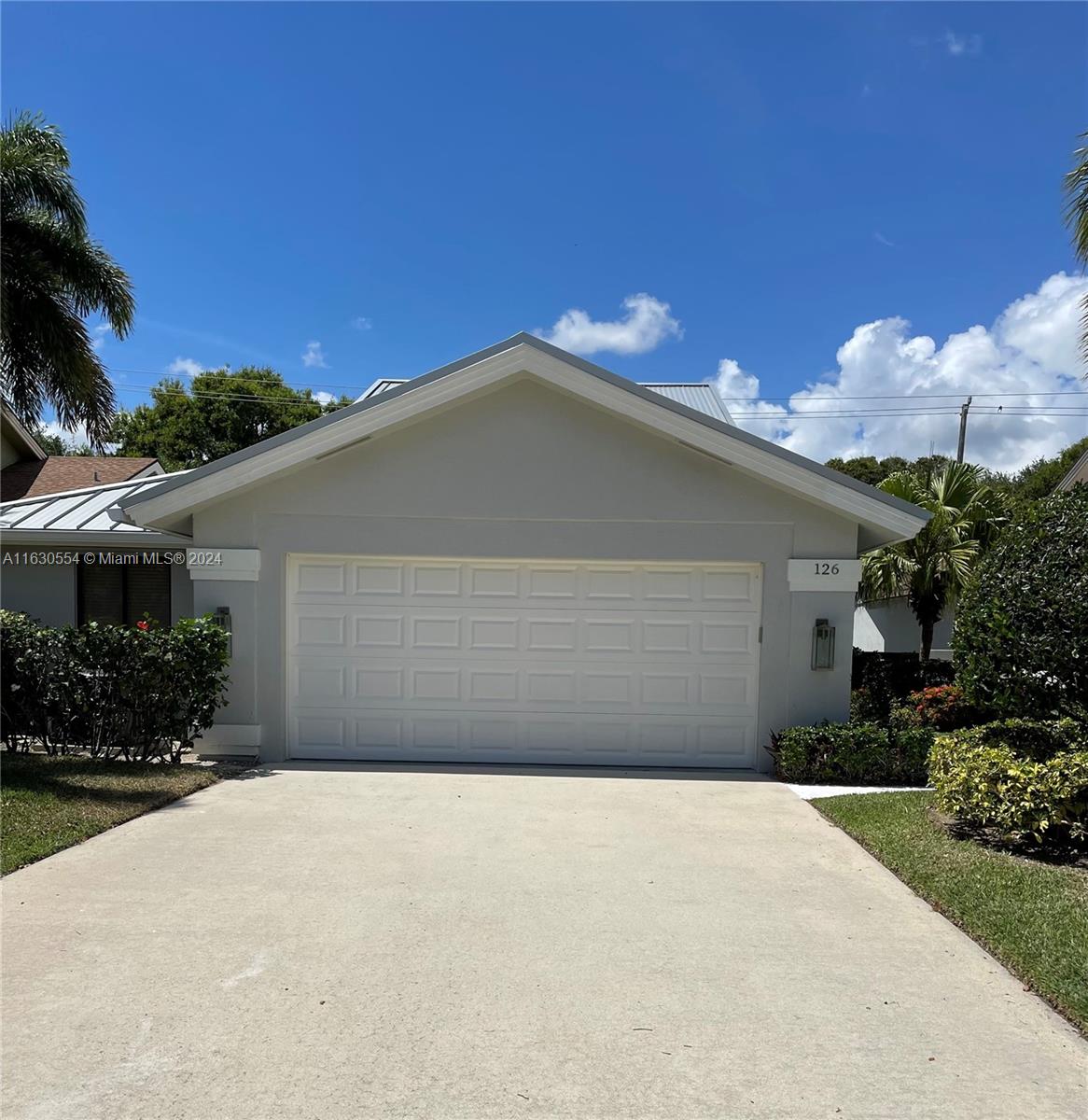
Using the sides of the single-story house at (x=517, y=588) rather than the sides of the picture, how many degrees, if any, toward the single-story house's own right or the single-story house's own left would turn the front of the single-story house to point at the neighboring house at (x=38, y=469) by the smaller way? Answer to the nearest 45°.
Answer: approximately 135° to the single-story house's own right

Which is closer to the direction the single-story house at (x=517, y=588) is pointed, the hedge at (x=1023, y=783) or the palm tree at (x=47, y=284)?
the hedge

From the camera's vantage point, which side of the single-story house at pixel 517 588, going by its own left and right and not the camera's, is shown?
front

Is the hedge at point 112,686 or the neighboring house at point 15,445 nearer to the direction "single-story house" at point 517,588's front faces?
the hedge
